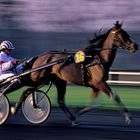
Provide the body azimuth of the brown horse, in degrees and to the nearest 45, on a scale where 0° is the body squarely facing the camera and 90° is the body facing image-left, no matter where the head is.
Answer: approximately 270°

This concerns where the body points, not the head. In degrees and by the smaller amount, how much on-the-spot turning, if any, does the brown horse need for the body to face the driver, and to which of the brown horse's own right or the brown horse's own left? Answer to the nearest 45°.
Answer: approximately 180°
